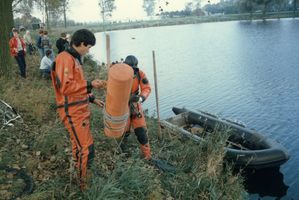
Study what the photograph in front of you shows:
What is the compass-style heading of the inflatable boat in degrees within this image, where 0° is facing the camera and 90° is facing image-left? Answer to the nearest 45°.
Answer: approximately 315°

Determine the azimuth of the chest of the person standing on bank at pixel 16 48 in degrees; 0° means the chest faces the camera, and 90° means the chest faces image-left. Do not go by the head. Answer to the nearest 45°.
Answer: approximately 315°

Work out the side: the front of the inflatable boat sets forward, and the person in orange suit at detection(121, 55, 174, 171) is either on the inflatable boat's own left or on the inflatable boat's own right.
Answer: on the inflatable boat's own right

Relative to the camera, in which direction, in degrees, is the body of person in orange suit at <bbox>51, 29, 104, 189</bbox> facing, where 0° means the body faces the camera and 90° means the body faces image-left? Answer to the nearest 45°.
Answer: approximately 270°

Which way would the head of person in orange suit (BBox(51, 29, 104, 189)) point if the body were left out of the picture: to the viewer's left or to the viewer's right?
to the viewer's right

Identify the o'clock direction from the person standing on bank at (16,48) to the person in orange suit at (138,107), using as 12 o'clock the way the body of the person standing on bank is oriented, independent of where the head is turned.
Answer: The person in orange suit is roughly at 1 o'clock from the person standing on bank.
